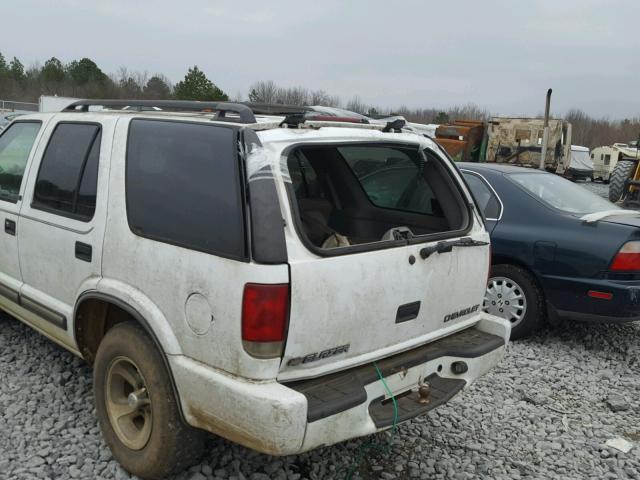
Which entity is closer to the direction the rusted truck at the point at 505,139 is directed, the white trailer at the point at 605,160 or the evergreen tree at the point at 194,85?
the white trailer

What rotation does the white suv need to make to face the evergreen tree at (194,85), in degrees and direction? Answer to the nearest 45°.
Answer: approximately 45° to its right

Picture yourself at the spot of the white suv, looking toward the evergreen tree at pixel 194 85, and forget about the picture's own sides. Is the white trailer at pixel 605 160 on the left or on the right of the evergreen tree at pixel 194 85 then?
right

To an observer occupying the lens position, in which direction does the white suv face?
facing away from the viewer and to the left of the viewer

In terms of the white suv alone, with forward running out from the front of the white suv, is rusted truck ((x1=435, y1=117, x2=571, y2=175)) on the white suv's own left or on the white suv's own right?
on the white suv's own right

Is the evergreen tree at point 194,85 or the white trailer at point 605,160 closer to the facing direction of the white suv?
the evergreen tree

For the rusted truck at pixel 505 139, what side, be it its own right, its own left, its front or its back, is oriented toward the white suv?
left

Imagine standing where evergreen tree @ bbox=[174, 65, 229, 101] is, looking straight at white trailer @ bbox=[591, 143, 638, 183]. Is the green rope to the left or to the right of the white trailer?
right

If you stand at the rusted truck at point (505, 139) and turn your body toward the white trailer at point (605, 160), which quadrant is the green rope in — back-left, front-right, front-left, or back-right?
back-right

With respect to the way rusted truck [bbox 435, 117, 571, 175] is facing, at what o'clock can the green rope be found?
The green rope is roughly at 9 o'clock from the rusted truck.

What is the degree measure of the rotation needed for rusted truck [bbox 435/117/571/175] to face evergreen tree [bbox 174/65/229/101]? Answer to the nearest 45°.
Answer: approximately 45° to its right

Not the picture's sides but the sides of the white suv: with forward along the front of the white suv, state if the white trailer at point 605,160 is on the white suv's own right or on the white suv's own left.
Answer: on the white suv's own right

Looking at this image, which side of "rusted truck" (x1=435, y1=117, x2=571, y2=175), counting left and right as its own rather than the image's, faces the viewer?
left
